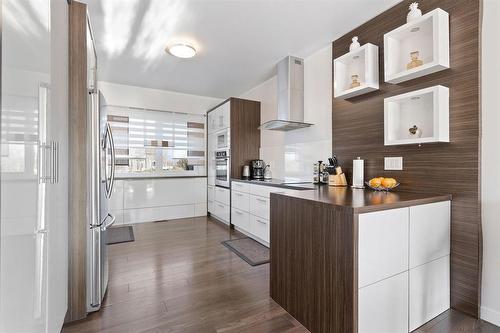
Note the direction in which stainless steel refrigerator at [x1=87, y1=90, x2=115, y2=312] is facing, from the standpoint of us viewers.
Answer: facing to the right of the viewer

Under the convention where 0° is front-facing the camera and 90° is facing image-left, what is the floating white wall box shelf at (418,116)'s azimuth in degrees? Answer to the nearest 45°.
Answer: approximately 45°

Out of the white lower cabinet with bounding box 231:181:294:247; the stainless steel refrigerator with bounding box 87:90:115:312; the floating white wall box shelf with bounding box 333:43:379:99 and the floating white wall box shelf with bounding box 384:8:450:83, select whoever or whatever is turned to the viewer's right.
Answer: the stainless steel refrigerator

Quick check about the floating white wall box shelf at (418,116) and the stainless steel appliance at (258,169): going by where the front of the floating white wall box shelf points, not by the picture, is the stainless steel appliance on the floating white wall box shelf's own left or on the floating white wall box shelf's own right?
on the floating white wall box shelf's own right

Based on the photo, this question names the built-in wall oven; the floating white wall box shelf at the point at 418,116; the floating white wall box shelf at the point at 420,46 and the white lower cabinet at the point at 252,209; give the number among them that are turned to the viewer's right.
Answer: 0

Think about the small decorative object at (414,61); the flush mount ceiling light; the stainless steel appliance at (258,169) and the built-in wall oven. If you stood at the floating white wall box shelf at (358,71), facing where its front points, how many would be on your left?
1

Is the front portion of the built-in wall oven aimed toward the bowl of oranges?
no

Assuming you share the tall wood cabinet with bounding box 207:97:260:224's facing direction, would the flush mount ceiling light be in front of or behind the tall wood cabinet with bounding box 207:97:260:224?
in front

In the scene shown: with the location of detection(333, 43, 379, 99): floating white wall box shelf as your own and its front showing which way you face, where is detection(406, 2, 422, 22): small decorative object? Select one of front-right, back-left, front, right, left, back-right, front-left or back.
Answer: left

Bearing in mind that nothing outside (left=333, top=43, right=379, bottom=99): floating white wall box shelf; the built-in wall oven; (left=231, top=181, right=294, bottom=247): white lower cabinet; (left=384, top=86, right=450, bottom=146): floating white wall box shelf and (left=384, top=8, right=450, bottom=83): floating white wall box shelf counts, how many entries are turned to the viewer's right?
0

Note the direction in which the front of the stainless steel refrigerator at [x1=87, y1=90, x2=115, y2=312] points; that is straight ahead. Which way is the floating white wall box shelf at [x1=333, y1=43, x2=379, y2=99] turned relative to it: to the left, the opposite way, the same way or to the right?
the opposite way

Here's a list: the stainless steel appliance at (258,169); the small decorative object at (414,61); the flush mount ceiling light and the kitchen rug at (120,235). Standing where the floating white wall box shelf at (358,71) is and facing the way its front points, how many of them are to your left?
1

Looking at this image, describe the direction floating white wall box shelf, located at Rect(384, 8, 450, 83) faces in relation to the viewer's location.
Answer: facing the viewer and to the left of the viewer

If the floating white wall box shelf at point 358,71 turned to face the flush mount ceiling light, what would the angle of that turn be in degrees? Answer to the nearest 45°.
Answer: approximately 45° to its right

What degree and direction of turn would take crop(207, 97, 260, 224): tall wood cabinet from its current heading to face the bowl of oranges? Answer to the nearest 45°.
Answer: approximately 90° to its left

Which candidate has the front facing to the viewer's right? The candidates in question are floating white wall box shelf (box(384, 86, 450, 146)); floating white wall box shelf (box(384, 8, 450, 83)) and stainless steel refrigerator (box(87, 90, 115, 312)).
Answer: the stainless steel refrigerator
